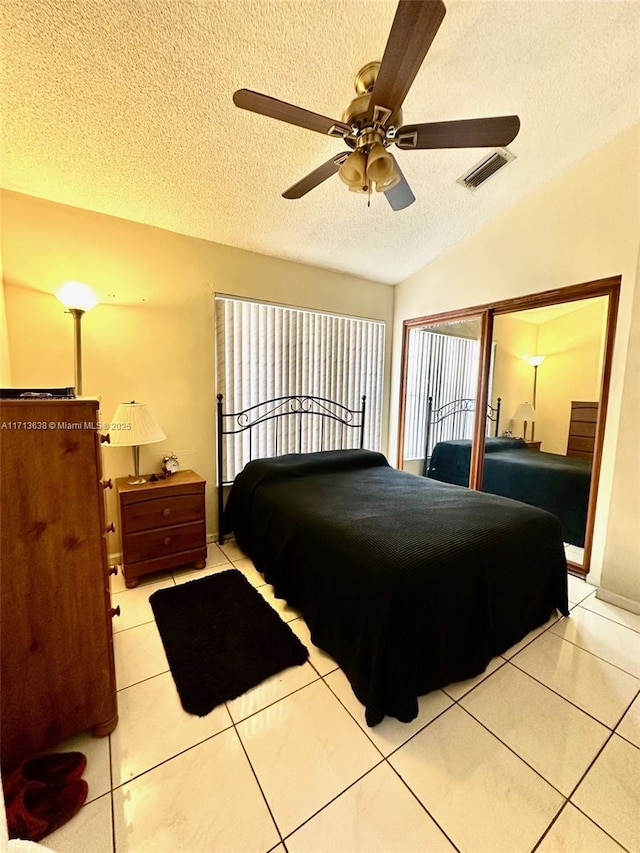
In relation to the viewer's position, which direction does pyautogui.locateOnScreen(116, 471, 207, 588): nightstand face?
facing the viewer

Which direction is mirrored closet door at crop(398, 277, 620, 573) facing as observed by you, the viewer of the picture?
facing the viewer and to the left of the viewer

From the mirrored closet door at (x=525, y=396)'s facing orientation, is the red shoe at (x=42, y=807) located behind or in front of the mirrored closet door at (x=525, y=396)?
in front

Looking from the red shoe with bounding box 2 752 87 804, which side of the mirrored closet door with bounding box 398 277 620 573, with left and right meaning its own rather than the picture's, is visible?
front

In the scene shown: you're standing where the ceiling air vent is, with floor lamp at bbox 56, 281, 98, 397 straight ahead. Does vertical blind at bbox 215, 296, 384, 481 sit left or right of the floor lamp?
right

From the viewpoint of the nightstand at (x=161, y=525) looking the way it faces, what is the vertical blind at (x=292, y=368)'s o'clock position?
The vertical blind is roughly at 8 o'clock from the nightstand.

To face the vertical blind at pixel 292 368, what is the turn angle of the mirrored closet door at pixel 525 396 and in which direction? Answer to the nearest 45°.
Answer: approximately 45° to its right

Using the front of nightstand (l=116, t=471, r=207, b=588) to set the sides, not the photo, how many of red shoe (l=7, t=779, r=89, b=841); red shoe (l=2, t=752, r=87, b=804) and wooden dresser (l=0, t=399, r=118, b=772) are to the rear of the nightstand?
0

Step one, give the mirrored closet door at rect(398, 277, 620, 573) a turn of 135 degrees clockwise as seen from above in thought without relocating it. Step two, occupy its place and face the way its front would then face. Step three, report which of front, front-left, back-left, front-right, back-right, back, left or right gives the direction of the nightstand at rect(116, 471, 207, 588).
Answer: back-left
